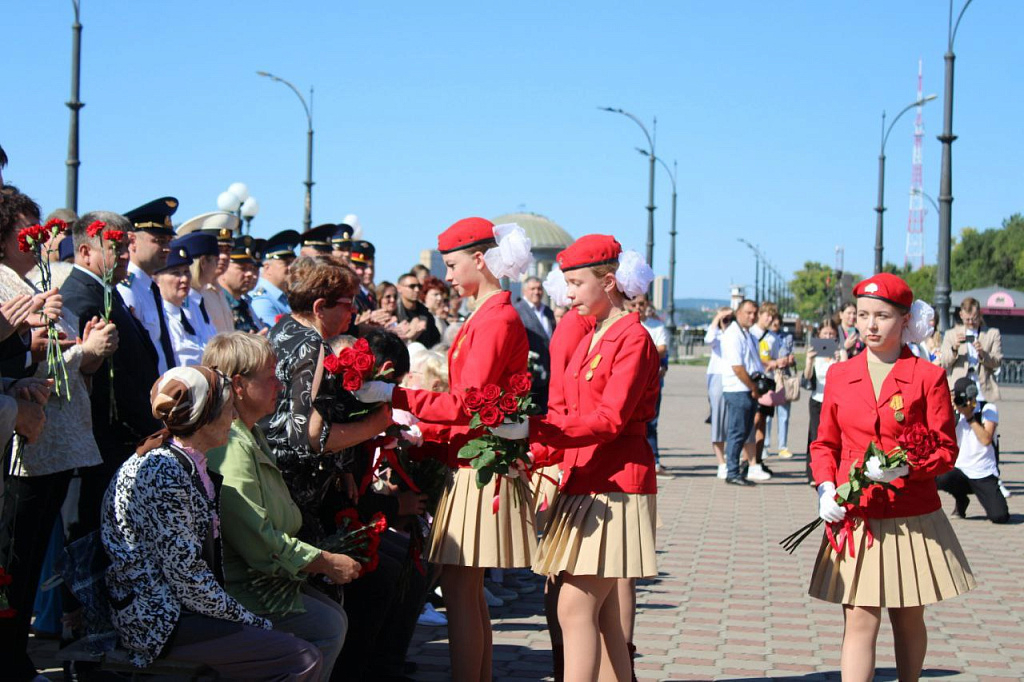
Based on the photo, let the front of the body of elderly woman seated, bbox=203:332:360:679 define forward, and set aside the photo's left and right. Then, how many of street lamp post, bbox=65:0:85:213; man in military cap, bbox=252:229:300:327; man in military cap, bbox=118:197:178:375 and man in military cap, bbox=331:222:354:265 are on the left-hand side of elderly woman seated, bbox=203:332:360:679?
4

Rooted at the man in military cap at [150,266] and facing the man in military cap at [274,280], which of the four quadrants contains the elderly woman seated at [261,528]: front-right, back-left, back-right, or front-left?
back-right

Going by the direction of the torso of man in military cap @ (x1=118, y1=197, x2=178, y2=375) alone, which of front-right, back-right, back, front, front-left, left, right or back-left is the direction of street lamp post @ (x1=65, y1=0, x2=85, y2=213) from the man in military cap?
back-left

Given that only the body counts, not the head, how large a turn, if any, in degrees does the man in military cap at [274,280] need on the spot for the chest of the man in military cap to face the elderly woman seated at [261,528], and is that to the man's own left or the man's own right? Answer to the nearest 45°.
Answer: approximately 45° to the man's own right

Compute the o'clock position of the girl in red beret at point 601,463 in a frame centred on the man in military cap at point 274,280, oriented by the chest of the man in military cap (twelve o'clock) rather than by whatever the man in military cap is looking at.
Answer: The girl in red beret is roughly at 1 o'clock from the man in military cap.

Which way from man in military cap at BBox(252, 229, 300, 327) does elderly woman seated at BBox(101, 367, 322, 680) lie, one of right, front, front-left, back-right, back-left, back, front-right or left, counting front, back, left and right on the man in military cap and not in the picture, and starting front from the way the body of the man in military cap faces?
front-right

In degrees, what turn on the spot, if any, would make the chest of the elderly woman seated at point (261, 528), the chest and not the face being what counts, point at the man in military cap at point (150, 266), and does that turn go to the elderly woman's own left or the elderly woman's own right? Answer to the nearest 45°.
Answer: approximately 90° to the elderly woman's own left

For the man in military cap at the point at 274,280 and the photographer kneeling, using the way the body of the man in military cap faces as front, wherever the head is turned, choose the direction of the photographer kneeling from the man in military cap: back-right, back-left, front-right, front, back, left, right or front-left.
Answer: front-left

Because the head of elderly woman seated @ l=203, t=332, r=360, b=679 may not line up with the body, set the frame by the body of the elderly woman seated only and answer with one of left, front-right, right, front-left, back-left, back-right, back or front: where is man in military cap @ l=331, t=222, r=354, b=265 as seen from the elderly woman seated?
left

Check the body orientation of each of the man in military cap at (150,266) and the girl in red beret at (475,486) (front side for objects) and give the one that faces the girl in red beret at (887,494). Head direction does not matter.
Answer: the man in military cap

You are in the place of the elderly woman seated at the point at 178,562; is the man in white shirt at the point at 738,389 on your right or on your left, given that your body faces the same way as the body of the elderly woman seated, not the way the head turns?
on your left

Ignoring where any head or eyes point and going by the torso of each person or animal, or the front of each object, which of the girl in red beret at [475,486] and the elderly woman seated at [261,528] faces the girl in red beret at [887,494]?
the elderly woman seated

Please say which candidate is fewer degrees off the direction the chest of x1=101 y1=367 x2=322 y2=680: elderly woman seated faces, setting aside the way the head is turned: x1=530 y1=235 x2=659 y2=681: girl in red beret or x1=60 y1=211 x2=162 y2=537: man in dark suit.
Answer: the girl in red beret

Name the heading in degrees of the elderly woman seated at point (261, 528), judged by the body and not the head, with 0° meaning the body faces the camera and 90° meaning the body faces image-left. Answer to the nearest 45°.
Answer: approximately 270°

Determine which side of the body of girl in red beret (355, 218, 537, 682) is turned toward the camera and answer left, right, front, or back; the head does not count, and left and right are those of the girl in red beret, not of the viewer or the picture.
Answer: left

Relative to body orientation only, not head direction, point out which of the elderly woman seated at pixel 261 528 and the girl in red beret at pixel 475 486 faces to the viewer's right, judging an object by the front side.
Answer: the elderly woman seated

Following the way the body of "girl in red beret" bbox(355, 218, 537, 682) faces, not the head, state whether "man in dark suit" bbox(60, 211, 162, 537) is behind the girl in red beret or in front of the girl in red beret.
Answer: in front

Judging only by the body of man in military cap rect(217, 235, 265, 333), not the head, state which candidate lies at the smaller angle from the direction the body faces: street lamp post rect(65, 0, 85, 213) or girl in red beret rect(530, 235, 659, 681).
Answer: the girl in red beret
